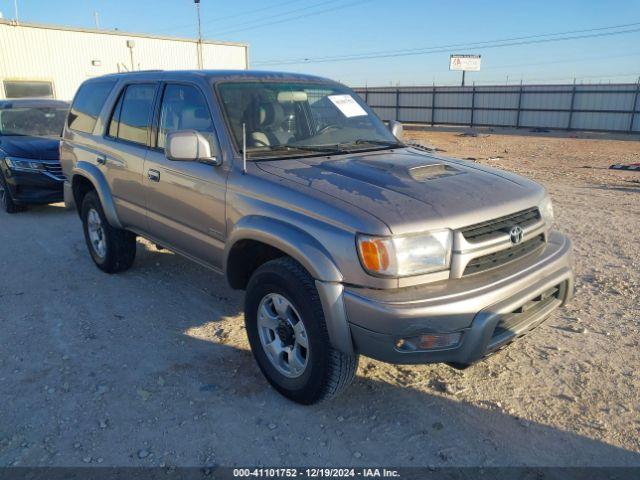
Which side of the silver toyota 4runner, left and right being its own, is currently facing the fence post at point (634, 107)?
left

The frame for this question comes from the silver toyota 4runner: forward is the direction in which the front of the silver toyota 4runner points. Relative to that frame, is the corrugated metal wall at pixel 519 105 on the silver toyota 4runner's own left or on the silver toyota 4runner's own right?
on the silver toyota 4runner's own left

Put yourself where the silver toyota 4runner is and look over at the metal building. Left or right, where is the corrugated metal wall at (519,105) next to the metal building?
right

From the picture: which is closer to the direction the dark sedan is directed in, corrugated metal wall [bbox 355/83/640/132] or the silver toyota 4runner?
the silver toyota 4runner

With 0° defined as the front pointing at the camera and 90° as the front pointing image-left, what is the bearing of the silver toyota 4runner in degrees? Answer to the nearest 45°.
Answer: approximately 315°

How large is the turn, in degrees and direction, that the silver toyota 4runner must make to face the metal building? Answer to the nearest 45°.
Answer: approximately 180°

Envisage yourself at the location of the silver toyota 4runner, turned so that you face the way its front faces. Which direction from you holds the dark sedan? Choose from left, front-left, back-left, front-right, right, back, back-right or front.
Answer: back

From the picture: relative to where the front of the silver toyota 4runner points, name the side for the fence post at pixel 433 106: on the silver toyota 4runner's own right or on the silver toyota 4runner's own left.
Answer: on the silver toyota 4runner's own left
